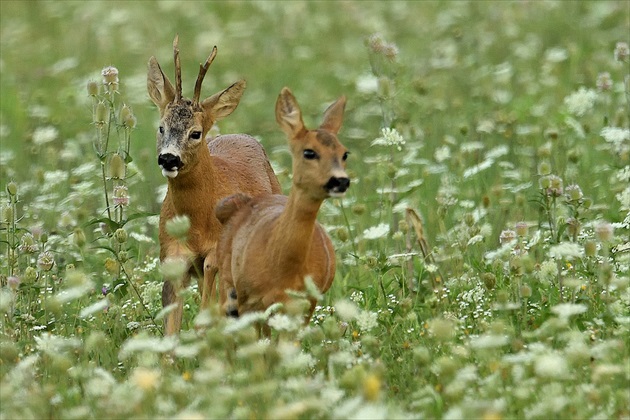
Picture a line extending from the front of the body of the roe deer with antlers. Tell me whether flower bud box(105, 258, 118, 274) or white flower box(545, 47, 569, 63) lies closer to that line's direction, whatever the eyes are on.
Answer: the flower bud

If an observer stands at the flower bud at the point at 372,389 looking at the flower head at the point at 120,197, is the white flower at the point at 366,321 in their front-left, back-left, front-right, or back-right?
front-right

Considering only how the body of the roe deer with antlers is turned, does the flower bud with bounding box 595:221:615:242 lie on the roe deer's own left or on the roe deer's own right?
on the roe deer's own left

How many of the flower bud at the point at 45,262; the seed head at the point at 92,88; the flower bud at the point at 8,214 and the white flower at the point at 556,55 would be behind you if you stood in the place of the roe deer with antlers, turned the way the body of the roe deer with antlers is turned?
1

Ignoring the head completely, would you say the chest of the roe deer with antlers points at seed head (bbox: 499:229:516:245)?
no

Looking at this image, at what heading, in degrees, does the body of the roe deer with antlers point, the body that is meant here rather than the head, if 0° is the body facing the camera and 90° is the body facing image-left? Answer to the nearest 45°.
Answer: approximately 45°

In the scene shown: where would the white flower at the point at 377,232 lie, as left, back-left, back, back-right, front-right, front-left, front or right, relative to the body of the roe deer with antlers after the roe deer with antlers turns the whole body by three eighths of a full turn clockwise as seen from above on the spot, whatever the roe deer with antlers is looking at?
right

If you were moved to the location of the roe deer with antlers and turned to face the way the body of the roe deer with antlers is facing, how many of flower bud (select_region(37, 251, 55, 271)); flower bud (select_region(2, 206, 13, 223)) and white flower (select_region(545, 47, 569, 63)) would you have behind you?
1

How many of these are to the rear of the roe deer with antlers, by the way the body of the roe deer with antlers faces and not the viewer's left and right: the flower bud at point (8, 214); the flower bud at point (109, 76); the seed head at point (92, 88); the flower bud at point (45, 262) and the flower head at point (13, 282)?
0

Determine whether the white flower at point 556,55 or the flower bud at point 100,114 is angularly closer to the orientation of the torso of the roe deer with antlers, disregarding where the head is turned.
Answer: the flower bud
